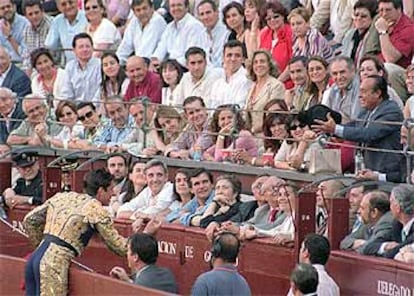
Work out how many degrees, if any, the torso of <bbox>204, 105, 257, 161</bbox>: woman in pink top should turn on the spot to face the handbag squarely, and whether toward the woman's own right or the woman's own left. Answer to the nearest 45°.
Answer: approximately 90° to the woman's own left

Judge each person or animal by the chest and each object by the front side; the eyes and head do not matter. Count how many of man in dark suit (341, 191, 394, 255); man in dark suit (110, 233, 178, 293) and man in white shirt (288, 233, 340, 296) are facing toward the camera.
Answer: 0

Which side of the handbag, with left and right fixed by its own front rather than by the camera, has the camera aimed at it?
front

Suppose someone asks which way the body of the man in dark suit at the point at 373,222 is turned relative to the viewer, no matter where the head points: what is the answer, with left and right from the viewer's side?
facing to the left of the viewer

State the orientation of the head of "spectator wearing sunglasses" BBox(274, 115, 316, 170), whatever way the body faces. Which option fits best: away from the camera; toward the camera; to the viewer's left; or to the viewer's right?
toward the camera

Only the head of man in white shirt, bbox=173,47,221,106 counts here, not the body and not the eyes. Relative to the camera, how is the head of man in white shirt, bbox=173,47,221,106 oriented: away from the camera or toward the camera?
toward the camera

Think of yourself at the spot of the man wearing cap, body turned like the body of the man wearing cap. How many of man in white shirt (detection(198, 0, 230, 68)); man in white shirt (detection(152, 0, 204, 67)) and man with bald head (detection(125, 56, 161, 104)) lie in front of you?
0

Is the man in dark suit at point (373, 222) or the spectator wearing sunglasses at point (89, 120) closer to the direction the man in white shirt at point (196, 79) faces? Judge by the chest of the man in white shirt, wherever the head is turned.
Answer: the man in dark suit

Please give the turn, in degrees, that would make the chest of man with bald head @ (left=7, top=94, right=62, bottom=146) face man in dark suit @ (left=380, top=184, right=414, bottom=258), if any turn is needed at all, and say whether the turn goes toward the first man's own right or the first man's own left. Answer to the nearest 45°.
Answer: approximately 45° to the first man's own left

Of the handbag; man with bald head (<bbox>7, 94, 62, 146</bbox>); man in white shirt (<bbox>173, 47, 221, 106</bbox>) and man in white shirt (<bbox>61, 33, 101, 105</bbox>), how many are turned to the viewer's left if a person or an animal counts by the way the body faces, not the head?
0

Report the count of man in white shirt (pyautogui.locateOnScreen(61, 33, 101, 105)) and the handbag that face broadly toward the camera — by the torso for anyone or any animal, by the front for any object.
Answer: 2

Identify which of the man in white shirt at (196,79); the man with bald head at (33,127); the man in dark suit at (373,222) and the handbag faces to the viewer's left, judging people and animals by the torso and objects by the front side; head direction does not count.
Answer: the man in dark suit

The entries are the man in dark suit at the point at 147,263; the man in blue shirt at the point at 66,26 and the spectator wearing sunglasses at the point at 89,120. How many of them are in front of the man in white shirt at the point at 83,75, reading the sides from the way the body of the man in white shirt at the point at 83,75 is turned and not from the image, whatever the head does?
2

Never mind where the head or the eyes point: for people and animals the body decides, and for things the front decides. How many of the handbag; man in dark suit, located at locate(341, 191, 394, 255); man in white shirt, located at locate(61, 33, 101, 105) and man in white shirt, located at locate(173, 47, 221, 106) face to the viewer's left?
1

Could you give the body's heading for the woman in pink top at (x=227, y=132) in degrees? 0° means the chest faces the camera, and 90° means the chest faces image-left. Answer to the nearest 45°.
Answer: approximately 45°

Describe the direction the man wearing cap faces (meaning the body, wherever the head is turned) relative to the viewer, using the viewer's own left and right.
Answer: facing the viewer and to the left of the viewer

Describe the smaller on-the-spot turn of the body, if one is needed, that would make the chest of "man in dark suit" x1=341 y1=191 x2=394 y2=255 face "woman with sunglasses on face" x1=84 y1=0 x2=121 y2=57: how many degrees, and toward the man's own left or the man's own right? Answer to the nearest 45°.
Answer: approximately 45° to the man's own right

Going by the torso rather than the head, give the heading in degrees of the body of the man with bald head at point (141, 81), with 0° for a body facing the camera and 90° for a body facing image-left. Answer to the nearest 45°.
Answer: approximately 45°

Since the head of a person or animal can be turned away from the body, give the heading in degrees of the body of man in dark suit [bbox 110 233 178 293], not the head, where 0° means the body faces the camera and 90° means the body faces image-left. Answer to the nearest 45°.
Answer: approximately 135°

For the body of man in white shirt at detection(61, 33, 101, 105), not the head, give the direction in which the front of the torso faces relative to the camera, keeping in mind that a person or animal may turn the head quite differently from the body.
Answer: toward the camera
